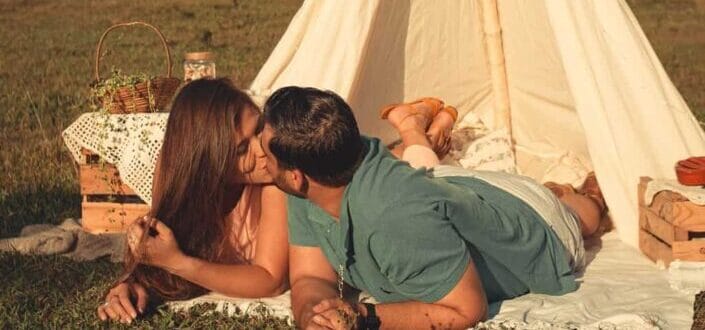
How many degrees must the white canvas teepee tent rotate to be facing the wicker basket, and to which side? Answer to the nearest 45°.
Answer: approximately 90° to its right

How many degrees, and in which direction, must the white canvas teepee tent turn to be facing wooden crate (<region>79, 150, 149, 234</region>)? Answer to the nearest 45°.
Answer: approximately 90° to its right

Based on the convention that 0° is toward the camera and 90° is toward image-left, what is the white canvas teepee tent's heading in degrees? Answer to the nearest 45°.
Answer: approximately 0°

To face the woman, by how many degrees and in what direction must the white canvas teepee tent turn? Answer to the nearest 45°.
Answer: approximately 45° to its right

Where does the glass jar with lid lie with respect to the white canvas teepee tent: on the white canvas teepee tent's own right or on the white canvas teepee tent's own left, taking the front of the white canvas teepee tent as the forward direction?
on the white canvas teepee tent's own right

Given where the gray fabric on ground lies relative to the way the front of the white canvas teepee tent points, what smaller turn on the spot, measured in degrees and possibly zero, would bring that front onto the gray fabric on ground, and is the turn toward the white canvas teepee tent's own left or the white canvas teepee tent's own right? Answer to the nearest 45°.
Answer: approximately 45° to the white canvas teepee tent's own right

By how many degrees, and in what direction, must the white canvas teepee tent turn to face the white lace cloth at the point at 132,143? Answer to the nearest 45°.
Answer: approximately 45° to its right

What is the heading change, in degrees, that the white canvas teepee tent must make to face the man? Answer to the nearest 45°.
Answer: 0° — it already faces them

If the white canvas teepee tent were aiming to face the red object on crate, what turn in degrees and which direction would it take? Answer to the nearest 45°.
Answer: approximately 45° to its left

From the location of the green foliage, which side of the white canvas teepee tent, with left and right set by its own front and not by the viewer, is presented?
right
